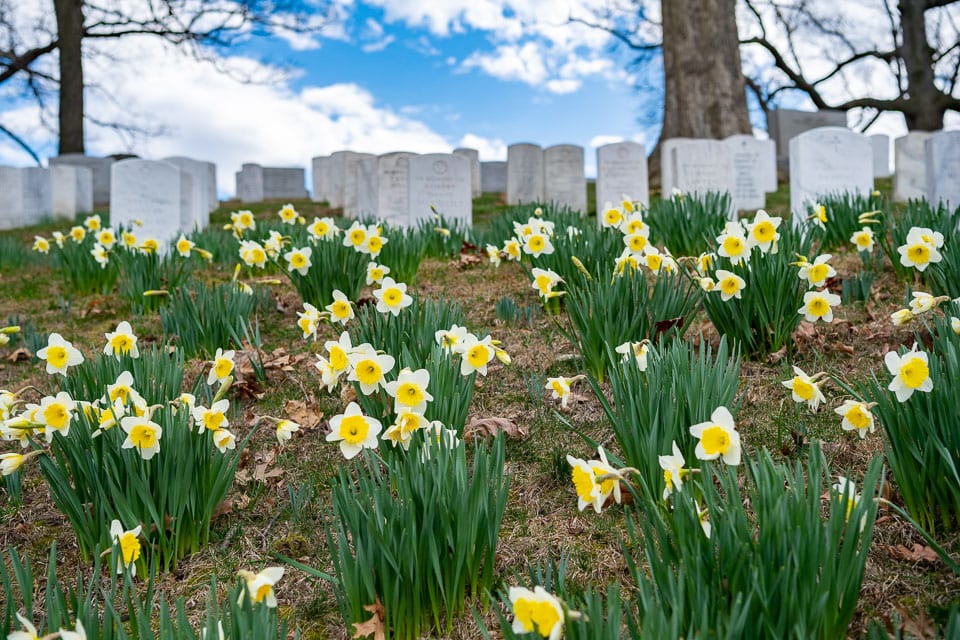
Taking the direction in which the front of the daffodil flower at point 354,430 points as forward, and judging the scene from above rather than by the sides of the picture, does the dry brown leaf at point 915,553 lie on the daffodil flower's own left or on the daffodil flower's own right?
on the daffodil flower's own left

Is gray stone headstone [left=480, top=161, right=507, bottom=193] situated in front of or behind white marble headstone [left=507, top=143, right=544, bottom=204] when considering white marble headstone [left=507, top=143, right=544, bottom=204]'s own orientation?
behind

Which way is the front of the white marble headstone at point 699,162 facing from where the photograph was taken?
facing the viewer

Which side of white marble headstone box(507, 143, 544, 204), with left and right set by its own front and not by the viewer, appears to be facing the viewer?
front

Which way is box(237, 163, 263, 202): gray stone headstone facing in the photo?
toward the camera

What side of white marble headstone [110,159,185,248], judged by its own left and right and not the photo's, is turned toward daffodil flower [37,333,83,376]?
front

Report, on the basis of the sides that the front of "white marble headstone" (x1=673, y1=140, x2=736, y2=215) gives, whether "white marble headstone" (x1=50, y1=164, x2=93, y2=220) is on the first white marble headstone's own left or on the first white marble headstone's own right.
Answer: on the first white marble headstone's own right

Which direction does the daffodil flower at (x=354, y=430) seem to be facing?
toward the camera
